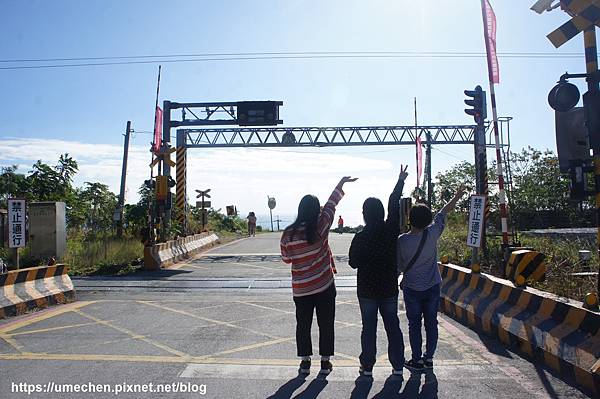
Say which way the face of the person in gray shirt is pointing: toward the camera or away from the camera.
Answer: away from the camera

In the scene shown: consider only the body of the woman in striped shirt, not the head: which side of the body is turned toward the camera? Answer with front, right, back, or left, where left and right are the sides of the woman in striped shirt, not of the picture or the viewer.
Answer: back

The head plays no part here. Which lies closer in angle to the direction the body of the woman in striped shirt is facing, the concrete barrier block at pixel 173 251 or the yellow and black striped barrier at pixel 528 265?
the concrete barrier block

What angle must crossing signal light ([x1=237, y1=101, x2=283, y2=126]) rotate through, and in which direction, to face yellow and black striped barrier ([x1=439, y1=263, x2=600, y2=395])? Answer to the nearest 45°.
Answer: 0° — it already faces it

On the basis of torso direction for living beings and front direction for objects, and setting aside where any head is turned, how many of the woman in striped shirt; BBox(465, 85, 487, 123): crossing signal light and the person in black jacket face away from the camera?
2

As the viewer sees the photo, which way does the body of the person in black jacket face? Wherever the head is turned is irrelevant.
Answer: away from the camera

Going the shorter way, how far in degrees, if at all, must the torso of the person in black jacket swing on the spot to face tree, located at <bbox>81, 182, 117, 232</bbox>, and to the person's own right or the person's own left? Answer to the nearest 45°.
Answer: approximately 45° to the person's own left

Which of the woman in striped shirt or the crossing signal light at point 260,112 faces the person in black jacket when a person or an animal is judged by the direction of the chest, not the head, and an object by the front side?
the crossing signal light

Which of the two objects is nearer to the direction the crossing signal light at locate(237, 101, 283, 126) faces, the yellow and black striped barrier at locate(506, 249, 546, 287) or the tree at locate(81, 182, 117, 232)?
the yellow and black striped barrier

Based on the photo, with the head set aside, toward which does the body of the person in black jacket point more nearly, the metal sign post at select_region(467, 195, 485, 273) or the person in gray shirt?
the metal sign post

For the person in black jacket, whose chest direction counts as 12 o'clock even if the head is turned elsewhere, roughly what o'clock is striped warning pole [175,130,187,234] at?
The striped warning pole is roughly at 11 o'clock from the person in black jacket.

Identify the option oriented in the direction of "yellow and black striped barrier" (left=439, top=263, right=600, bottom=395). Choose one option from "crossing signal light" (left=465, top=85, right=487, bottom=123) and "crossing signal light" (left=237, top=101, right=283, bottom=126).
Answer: "crossing signal light" (left=237, top=101, right=283, bottom=126)
